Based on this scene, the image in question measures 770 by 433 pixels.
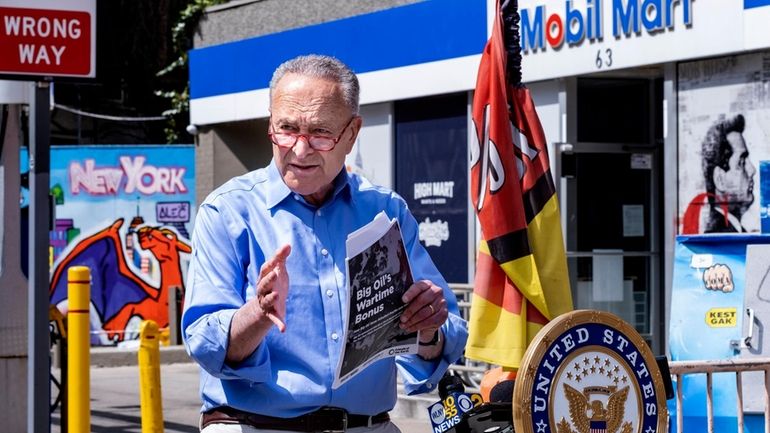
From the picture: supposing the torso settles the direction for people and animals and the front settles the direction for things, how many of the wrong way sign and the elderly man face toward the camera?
2

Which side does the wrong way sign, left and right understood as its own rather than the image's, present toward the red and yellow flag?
left

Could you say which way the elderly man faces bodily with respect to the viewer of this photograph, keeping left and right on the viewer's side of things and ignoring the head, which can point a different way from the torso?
facing the viewer

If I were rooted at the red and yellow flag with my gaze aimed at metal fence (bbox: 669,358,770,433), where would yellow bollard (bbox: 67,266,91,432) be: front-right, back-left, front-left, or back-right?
back-left

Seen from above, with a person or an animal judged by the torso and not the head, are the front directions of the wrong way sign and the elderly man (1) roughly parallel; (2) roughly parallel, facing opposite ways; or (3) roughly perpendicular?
roughly parallel

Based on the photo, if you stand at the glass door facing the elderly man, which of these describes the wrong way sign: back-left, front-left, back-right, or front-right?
front-right

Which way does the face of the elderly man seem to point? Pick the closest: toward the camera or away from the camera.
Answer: toward the camera
